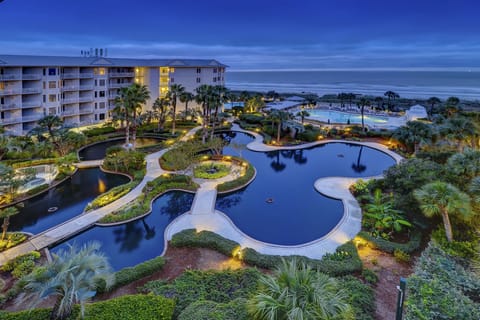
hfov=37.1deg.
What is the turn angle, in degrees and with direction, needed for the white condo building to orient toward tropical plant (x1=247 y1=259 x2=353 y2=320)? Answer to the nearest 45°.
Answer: approximately 45° to its right

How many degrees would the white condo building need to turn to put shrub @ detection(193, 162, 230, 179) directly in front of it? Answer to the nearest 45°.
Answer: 0° — it already faces it

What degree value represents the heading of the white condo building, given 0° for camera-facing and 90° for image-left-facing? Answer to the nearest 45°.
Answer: approximately 315°
